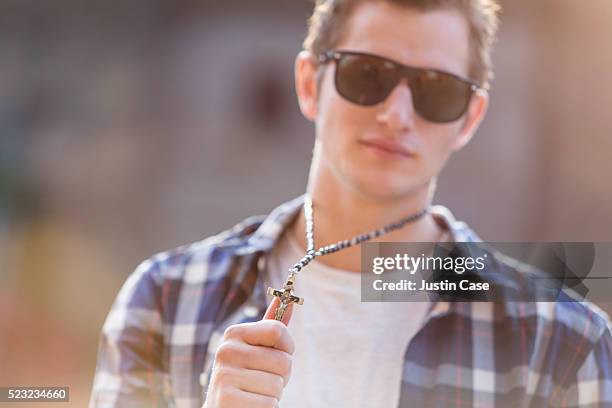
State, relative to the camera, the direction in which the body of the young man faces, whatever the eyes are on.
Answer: toward the camera
